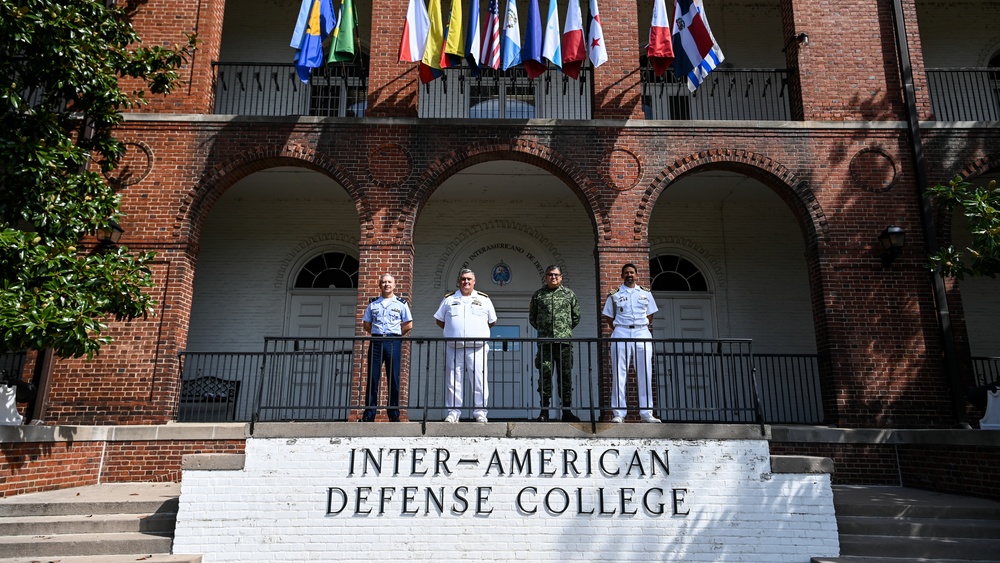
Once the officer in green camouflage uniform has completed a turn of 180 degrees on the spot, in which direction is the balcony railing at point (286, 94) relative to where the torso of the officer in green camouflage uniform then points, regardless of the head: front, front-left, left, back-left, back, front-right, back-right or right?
front-left

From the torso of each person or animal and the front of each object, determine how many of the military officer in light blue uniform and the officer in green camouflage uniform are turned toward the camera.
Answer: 2

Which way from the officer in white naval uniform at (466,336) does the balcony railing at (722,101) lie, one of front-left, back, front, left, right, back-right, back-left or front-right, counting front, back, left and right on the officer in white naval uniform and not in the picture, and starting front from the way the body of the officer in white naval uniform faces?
back-left

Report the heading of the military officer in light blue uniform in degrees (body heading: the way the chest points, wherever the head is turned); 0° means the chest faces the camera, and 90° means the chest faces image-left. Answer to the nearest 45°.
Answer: approximately 0°
